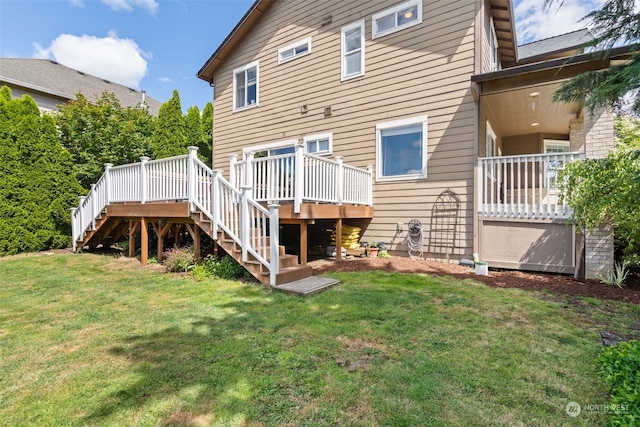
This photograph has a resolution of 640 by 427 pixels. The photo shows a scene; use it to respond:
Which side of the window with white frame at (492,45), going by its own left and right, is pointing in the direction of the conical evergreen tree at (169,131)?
back

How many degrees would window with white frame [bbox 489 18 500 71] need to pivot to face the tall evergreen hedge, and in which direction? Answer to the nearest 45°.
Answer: approximately 135° to its right

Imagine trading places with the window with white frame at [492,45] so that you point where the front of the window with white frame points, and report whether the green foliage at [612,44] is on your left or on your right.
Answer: on your right

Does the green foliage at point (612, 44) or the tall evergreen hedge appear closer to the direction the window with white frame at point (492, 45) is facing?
the green foliage

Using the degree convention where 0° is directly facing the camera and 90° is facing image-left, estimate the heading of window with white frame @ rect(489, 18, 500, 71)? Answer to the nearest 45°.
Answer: approximately 270°

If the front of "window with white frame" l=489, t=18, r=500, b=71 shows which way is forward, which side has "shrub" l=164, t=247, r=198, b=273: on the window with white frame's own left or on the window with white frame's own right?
on the window with white frame's own right

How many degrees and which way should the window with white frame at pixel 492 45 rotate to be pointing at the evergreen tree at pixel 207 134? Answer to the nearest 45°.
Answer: approximately 180°

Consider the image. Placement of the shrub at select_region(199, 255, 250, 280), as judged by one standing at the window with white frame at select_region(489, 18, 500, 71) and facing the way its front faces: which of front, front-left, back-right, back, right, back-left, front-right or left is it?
back-right

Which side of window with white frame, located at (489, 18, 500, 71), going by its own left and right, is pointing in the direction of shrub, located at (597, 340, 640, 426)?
right

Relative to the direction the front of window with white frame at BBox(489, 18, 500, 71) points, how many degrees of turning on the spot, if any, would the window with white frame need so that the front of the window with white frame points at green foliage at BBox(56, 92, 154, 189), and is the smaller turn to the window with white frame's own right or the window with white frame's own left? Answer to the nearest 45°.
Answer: approximately 180°
